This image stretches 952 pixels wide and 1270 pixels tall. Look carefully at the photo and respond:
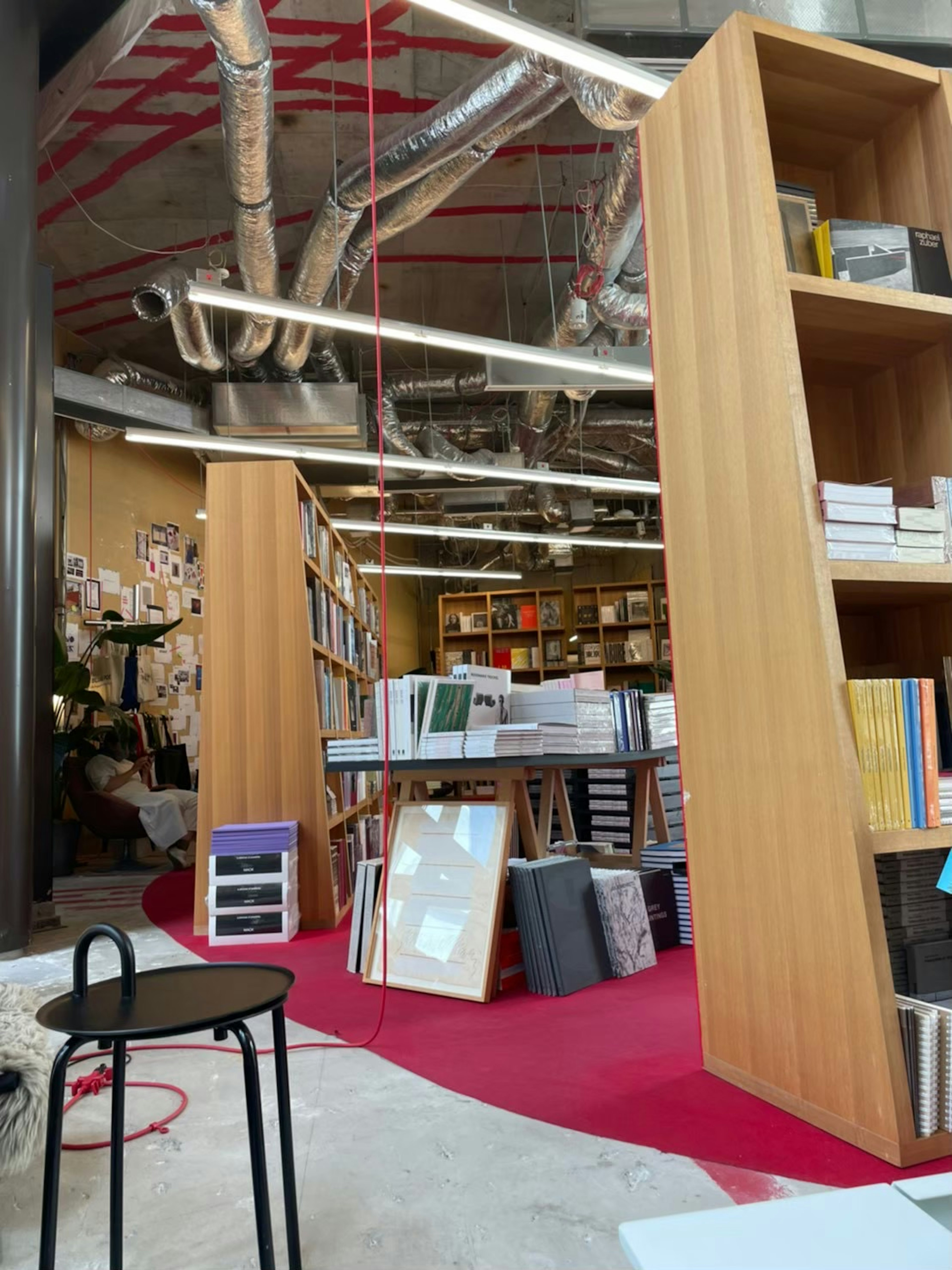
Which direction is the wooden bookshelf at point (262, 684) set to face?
to the viewer's right

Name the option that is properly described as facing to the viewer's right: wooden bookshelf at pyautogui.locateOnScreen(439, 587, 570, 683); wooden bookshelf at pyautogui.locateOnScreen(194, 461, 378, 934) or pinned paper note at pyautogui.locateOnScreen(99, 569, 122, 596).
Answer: wooden bookshelf at pyautogui.locateOnScreen(194, 461, 378, 934)

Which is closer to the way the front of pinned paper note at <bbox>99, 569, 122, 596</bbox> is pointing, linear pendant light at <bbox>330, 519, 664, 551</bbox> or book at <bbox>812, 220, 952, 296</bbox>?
the book

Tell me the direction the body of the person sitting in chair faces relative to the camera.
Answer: to the viewer's right

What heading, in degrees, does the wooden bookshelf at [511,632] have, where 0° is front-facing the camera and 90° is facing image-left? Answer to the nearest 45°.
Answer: approximately 0°

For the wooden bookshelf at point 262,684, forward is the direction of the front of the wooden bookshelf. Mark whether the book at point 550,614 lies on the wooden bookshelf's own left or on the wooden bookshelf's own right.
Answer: on the wooden bookshelf's own left

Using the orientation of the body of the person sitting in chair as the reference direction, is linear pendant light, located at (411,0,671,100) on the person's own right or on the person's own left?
on the person's own right

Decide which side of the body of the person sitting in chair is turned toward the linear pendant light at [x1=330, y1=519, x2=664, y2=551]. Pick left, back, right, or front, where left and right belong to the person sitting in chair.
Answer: front

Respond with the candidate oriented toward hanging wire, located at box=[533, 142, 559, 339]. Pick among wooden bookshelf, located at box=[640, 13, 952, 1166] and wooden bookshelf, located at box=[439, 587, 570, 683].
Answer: wooden bookshelf, located at box=[439, 587, 570, 683]
